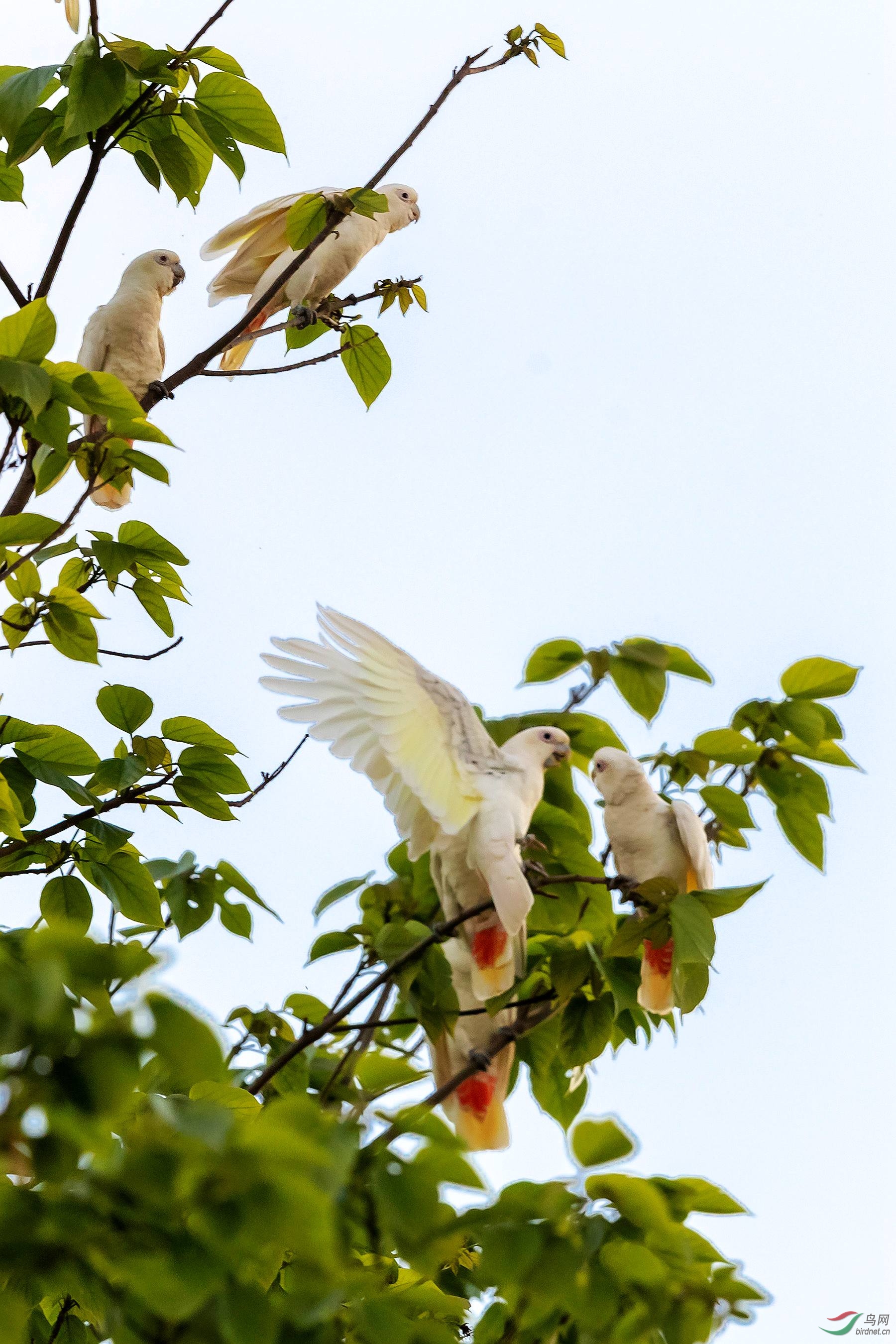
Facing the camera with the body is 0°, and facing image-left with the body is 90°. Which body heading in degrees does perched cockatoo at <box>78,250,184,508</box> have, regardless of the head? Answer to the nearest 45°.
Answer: approximately 315°

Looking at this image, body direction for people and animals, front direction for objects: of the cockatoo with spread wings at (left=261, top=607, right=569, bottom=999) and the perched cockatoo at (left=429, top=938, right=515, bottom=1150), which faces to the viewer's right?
the cockatoo with spread wings

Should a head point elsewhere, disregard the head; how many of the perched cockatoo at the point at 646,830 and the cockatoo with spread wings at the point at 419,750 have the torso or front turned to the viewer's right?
1

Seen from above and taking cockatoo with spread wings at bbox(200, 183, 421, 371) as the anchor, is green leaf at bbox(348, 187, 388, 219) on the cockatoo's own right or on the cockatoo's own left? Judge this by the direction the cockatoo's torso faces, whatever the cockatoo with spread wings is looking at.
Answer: on the cockatoo's own right

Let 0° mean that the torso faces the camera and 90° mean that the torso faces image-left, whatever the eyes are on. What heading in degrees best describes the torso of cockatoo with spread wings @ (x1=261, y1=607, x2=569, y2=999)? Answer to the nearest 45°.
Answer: approximately 270°

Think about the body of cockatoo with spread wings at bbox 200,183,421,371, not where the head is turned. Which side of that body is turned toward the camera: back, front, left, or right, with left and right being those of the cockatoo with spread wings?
right

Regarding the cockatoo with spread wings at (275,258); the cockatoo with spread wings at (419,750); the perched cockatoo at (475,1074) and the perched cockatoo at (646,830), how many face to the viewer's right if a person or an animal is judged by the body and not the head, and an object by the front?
2
